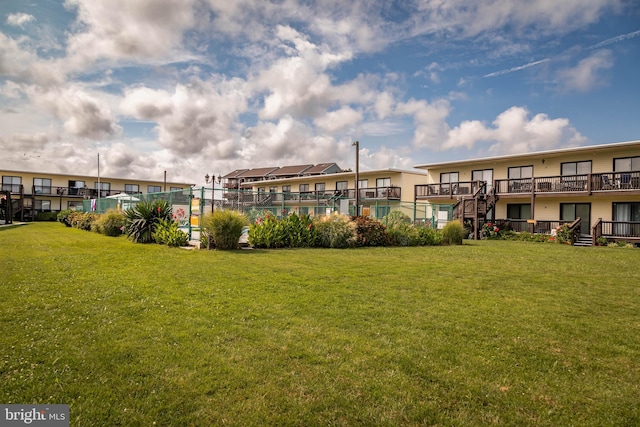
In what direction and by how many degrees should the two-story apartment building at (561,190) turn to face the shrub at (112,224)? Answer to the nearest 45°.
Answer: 0° — it already faces it

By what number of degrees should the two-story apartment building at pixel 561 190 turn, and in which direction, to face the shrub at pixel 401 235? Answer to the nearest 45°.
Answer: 0° — it already faces it

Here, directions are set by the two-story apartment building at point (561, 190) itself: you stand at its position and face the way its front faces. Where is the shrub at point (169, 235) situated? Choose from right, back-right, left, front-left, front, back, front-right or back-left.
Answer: front

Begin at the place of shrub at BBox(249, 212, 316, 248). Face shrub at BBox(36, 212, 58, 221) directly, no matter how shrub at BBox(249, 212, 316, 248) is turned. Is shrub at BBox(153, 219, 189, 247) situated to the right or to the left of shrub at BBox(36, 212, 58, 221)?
left

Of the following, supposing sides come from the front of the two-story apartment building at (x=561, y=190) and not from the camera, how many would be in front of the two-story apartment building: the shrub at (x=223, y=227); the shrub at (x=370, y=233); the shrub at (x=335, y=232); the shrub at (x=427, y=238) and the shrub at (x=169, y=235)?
5

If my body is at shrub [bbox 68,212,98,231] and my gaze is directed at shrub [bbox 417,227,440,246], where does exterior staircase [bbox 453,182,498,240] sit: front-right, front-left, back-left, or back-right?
front-left

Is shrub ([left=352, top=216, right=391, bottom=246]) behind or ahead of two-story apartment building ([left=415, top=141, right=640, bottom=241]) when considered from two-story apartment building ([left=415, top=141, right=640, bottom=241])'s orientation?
ahead

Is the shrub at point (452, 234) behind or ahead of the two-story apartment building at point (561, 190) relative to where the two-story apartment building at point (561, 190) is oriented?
ahead

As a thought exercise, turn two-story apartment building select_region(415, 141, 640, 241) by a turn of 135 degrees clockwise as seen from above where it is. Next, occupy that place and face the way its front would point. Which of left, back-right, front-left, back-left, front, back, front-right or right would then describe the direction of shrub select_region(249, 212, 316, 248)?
back-left

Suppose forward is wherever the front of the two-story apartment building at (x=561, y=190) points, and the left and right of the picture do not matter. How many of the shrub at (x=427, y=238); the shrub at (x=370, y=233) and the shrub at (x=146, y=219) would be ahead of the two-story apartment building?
3

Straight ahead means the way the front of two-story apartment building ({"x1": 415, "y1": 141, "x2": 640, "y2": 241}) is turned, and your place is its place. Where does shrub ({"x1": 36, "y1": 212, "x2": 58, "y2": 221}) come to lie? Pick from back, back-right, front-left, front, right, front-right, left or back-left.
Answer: front-right
